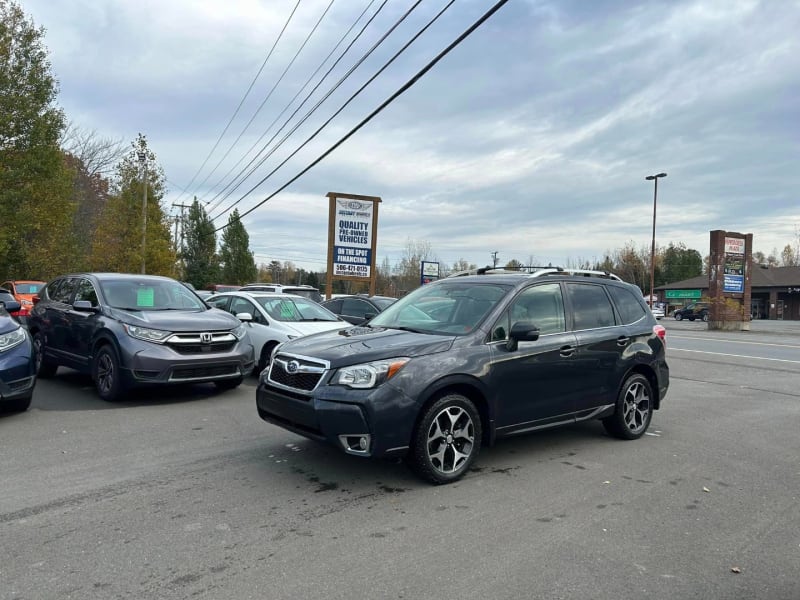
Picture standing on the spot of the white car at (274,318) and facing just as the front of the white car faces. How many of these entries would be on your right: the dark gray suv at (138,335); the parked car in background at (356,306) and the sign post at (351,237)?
1

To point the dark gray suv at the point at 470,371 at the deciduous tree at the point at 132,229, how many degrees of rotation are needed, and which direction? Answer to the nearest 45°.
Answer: approximately 90° to its right

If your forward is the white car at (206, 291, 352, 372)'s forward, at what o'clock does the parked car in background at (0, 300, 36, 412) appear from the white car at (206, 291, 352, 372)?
The parked car in background is roughly at 3 o'clock from the white car.

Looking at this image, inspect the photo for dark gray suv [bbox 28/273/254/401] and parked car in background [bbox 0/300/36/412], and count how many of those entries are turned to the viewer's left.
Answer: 0

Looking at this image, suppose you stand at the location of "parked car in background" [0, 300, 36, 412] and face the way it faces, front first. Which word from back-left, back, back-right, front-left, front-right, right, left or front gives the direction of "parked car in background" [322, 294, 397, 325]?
left

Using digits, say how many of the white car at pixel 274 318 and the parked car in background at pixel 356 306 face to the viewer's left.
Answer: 0

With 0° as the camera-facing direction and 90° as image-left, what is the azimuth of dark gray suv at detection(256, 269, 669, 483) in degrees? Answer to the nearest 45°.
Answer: approximately 45°

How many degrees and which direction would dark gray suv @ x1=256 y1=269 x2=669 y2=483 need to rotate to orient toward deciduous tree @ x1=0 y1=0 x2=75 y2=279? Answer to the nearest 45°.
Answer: approximately 90° to its right

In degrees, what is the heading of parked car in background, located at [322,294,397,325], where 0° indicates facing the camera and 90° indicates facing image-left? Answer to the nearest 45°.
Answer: approximately 315°

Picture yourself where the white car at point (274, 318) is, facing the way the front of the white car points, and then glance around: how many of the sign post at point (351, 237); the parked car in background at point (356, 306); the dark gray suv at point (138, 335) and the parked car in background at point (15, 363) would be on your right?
2

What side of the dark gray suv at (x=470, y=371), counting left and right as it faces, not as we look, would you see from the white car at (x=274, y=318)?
right

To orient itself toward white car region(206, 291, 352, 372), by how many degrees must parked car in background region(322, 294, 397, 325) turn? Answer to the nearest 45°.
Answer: approximately 45° to its right

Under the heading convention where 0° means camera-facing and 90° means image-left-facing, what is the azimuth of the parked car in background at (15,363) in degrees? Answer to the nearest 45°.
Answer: approximately 315°
